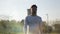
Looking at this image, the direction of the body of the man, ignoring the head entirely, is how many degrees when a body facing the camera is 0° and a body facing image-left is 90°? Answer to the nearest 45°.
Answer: approximately 0°
